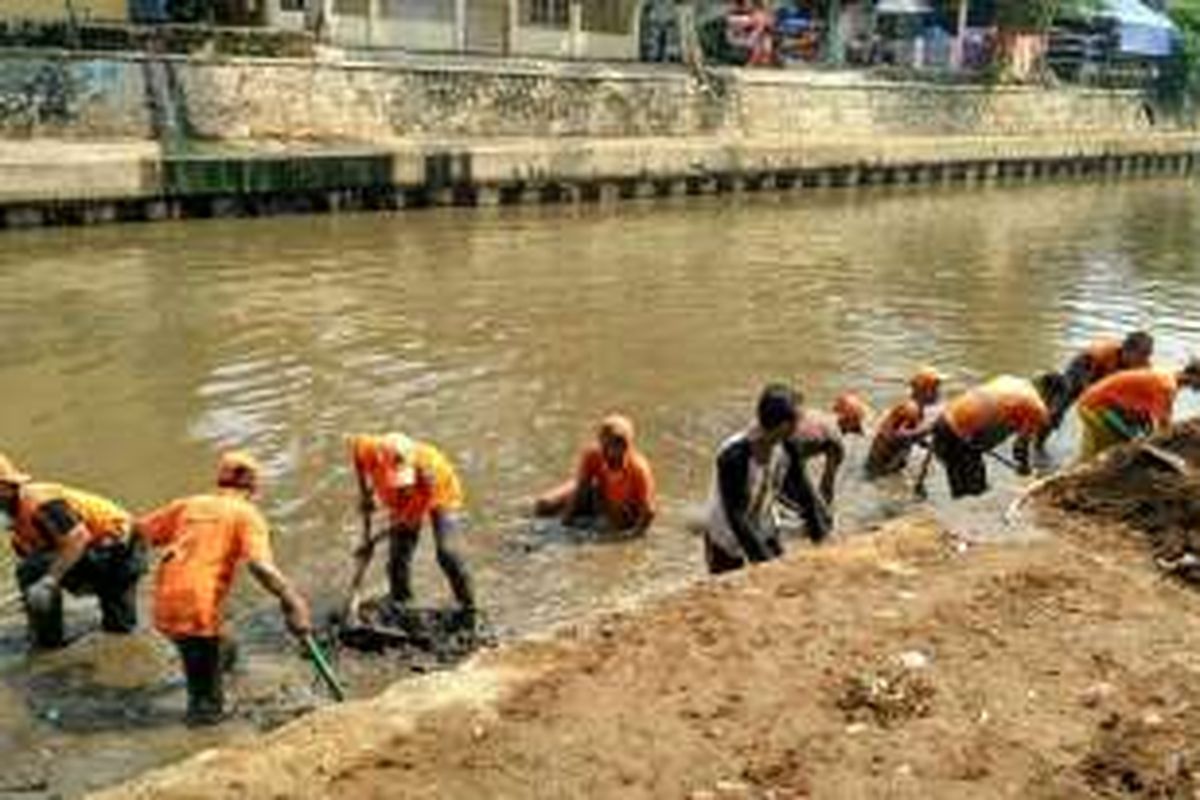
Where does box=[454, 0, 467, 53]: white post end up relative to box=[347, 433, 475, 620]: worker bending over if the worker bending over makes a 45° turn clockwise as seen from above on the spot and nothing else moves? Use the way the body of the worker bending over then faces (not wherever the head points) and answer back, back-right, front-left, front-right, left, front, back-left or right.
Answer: right

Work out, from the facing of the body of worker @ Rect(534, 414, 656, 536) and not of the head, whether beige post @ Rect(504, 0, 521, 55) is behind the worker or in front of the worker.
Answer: behind

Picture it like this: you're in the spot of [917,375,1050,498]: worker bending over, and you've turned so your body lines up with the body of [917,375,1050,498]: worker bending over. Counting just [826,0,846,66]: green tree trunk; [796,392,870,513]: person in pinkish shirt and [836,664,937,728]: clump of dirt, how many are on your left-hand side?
1

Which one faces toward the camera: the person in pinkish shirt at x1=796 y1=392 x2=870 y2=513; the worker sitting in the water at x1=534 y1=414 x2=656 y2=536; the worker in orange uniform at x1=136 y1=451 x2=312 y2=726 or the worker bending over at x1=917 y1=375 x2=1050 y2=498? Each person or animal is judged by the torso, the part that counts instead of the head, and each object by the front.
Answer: the worker sitting in the water at x1=534 y1=414 x2=656 y2=536

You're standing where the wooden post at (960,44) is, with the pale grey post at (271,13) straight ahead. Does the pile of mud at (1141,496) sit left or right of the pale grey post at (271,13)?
left

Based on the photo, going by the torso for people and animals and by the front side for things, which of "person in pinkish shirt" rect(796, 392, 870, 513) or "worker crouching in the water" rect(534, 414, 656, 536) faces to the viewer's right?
the person in pinkish shirt

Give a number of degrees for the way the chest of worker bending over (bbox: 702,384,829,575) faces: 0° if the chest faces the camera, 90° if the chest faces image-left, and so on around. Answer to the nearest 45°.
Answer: approximately 315°

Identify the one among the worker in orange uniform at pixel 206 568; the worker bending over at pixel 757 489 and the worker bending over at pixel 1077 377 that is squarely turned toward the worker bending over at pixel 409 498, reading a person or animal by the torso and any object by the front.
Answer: the worker in orange uniform

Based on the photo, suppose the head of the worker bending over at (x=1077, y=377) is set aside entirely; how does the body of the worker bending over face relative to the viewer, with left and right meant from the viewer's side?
facing to the right of the viewer

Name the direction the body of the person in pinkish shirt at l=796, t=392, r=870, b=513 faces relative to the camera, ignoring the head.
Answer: to the viewer's right

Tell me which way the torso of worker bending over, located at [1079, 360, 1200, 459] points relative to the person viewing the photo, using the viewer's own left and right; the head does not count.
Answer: facing to the right of the viewer

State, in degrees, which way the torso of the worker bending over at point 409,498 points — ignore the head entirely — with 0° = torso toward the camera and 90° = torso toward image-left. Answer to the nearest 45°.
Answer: approximately 45°

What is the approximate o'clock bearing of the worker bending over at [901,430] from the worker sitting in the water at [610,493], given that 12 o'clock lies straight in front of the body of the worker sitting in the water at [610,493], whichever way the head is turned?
the worker bending over at [901,430] is roughly at 8 o'clock from the worker sitting in the water at [610,493].

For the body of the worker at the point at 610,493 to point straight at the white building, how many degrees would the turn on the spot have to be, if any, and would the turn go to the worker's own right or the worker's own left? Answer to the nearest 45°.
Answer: approximately 180°

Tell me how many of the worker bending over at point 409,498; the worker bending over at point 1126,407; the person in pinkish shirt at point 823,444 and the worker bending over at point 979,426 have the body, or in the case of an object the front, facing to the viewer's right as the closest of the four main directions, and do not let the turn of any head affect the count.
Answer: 3

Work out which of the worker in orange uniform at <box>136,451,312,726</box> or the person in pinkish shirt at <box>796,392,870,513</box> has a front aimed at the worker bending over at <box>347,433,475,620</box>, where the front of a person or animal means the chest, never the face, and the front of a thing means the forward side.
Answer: the worker in orange uniform
